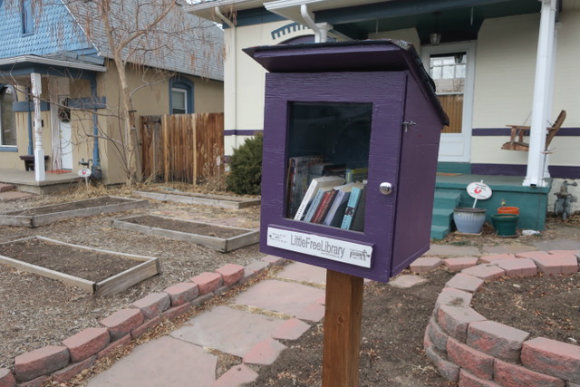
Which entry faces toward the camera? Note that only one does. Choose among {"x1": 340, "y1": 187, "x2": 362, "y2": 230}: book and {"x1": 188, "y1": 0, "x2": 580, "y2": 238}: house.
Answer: the house

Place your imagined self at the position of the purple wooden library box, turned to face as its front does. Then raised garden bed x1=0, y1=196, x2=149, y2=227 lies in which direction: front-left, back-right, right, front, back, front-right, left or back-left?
right

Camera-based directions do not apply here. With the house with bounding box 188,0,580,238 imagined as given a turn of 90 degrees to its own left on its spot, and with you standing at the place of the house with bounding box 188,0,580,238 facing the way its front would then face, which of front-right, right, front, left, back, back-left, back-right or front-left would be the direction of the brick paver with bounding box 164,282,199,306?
back-right

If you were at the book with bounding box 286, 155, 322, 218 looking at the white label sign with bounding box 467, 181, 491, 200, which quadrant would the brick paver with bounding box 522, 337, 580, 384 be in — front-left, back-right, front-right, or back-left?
front-right

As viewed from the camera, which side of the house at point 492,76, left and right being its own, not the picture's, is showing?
front

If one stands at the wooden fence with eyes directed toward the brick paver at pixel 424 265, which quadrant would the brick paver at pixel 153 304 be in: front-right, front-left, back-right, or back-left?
front-right

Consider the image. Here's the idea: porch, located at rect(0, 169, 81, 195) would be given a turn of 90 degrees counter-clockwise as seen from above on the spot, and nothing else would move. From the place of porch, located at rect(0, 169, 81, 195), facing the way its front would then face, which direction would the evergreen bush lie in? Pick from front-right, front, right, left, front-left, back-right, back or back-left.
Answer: front-right

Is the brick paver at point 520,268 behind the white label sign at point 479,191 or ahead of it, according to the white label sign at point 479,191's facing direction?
ahead

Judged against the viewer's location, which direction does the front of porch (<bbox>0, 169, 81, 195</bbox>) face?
facing the viewer

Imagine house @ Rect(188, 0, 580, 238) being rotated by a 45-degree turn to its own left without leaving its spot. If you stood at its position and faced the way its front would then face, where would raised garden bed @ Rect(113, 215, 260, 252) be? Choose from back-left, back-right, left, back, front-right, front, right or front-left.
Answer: right

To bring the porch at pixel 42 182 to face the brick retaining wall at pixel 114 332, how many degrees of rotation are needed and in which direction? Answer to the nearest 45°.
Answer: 0° — it already faces it

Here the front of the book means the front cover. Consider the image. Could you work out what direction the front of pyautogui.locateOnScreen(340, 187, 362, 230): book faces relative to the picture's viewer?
facing to the right of the viewer

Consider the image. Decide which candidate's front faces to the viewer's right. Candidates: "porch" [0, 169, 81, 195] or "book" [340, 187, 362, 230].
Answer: the book
